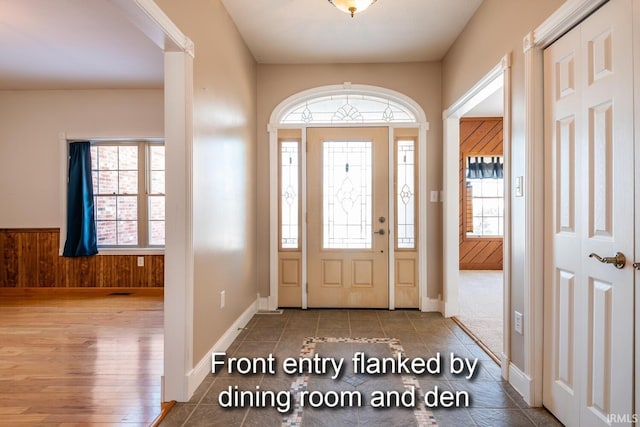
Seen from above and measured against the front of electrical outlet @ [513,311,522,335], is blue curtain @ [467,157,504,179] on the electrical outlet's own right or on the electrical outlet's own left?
on the electrical outlet's own right

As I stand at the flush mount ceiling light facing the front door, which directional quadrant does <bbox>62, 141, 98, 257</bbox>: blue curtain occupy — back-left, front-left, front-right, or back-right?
front-left

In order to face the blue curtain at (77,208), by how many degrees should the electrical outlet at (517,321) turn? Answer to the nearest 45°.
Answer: approximately 45° to its right

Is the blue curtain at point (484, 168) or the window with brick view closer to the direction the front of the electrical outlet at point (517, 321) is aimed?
the window with brick view

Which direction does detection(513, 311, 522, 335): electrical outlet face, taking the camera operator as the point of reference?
facing the viewer and to the left of the viewer

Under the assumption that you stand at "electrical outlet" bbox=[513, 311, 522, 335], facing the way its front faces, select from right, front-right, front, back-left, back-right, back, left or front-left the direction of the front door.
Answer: right

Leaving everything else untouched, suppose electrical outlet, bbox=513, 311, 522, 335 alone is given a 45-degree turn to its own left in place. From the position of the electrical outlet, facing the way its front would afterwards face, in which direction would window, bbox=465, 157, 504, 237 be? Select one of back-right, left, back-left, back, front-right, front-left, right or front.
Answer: back

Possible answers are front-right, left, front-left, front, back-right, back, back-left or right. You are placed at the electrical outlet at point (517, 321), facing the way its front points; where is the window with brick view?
front-right
